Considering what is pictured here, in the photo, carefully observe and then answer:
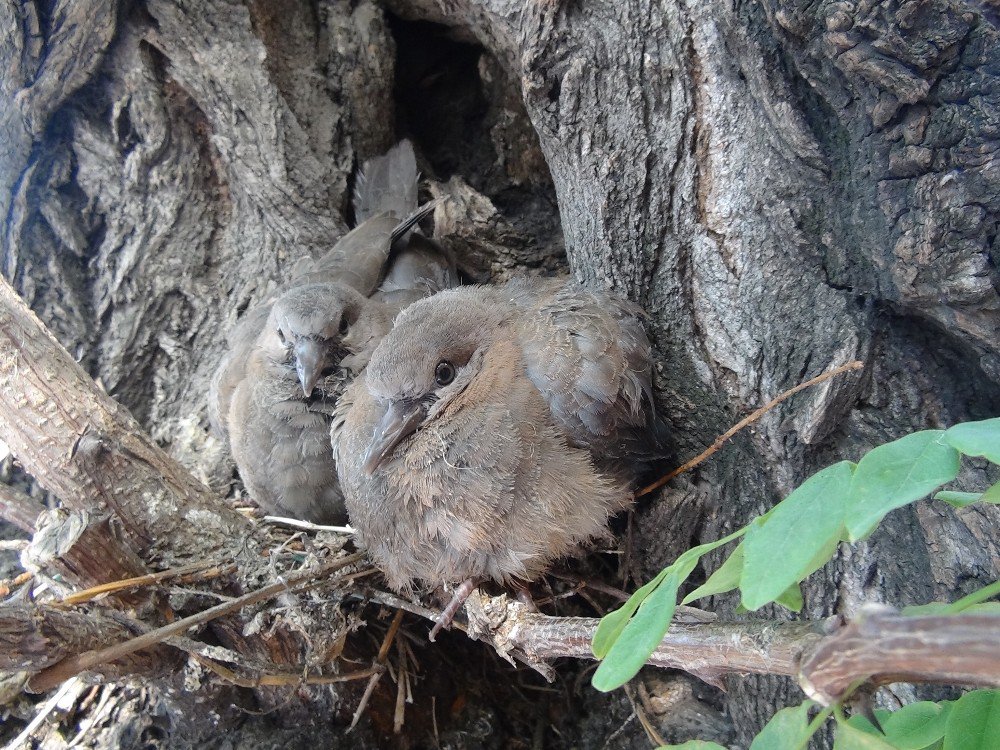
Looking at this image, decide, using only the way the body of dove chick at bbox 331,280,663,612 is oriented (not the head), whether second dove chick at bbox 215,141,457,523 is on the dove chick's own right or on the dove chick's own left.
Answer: on the dove chick's own right

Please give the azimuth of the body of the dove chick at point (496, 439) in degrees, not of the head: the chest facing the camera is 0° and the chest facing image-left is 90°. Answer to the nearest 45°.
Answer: approximately 45°

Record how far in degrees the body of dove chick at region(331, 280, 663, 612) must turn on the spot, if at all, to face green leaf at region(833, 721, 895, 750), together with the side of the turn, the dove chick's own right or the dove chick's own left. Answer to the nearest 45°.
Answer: approximately 45° to the dove chick's own left

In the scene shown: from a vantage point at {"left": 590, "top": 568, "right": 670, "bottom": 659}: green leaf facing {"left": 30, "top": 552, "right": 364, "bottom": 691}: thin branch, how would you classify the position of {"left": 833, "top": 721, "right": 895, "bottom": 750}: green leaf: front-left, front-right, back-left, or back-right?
back-left

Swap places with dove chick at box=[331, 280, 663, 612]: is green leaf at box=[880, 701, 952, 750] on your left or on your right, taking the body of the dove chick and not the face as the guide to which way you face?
on your left

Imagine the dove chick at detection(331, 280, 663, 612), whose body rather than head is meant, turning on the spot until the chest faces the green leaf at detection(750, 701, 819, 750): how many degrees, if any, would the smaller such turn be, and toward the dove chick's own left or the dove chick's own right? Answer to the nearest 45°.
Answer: approximately 45° to the dove chick's own left

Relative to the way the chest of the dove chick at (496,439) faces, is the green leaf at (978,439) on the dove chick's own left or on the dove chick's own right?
on the dove chick's own left
